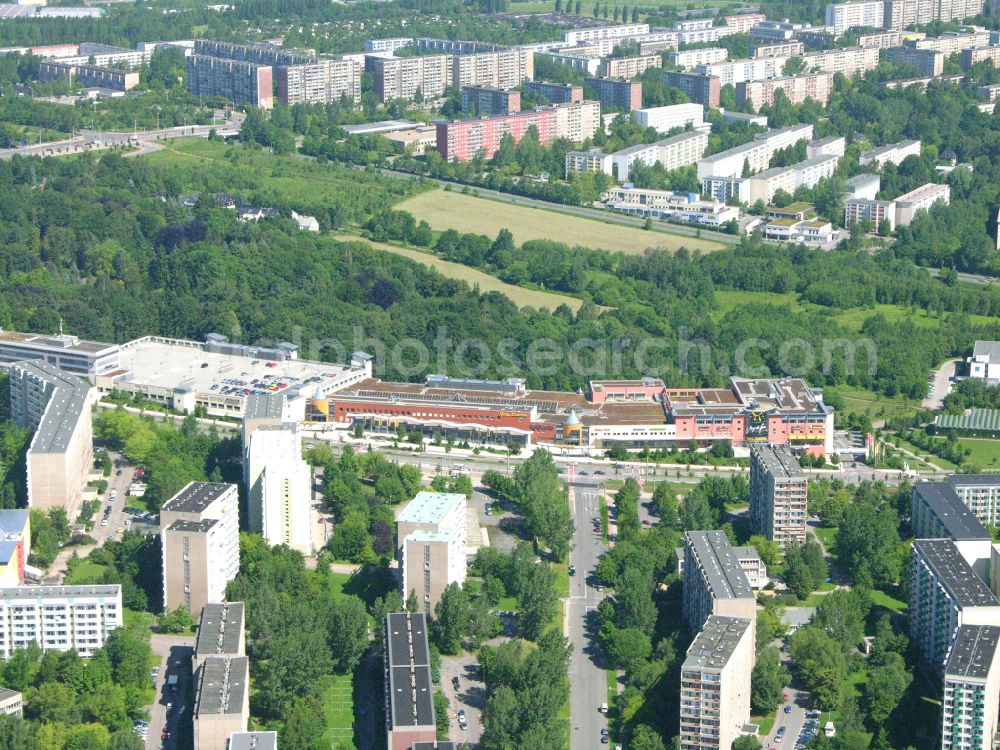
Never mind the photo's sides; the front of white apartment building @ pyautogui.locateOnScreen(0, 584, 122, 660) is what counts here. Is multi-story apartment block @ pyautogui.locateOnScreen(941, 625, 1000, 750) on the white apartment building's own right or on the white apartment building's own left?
on the white apartment building's own left

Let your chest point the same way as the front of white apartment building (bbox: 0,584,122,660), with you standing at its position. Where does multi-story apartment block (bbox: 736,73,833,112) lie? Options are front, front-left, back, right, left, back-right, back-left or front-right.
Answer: back-left

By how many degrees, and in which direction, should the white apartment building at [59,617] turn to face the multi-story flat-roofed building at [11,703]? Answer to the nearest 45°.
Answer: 0° — it already faces it

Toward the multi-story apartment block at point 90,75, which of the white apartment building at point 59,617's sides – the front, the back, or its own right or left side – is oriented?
back

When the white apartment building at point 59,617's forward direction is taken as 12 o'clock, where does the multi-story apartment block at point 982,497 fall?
The multi-story apartment block is roughly at 9 o'clock from the white apartment building.

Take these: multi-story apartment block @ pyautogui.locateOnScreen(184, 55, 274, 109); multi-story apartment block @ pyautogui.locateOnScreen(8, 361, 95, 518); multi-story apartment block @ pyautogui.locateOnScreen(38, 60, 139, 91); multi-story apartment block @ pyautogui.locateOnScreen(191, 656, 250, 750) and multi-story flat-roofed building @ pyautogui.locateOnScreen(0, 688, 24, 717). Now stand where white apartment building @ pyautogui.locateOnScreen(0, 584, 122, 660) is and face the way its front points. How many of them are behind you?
3

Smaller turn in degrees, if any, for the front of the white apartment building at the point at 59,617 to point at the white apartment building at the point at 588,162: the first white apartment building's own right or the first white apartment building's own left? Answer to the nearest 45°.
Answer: approximately 135° to the first white apartment building's own left

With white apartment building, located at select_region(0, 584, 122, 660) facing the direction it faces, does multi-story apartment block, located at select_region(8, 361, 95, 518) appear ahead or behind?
behind

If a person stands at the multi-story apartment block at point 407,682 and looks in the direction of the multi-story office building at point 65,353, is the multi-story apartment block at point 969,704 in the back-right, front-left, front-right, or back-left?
back-right

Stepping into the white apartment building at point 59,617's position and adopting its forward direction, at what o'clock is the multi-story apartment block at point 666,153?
The multi-story apartment block is roughly at 7 o'clock from the white apartment building.

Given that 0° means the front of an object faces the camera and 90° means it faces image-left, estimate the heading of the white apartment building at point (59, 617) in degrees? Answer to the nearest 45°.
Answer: approximately 0°
